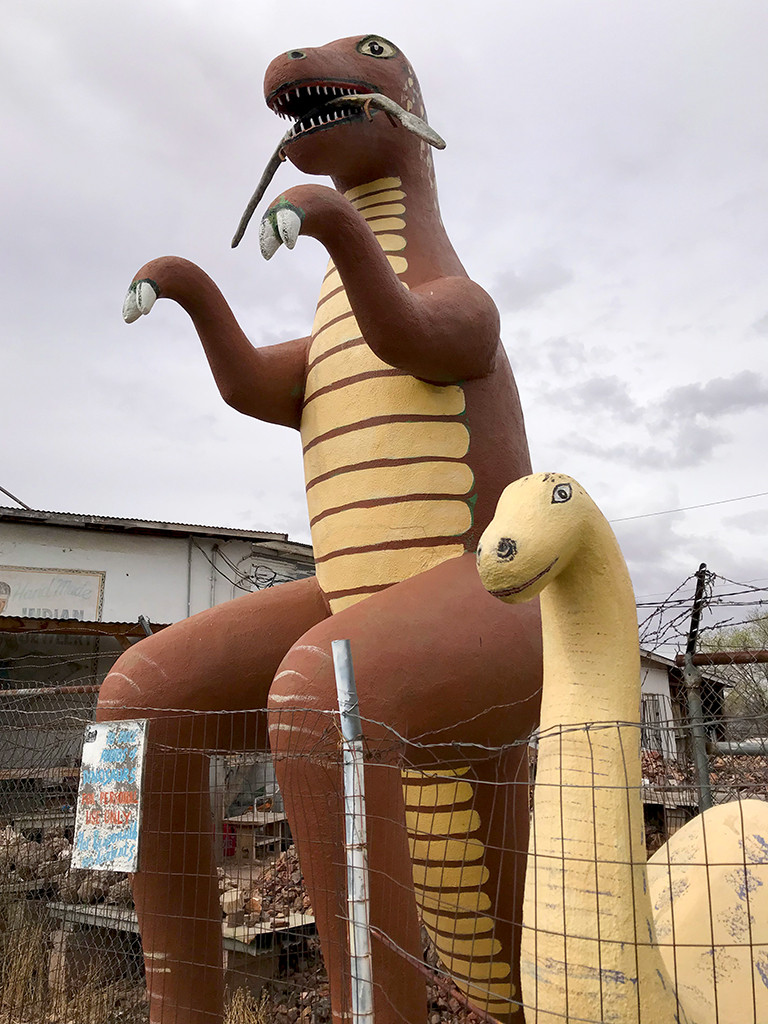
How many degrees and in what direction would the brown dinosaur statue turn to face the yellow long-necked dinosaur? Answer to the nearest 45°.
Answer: approximately 45° to its left

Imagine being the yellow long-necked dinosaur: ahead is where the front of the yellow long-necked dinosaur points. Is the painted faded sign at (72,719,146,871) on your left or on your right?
on your right

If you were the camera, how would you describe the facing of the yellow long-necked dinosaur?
facing the viewer and to the left of the viewer

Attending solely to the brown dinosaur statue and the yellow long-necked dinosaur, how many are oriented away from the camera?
0

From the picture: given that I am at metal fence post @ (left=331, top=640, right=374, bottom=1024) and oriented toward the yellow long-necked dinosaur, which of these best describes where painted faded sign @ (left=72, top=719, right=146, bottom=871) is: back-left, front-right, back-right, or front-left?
back-left

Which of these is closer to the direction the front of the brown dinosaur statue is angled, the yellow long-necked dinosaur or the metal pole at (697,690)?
the yellow long-necked dinosaur

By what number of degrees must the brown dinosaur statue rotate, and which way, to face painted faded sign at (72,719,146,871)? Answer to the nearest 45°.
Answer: approximately 45° to its right

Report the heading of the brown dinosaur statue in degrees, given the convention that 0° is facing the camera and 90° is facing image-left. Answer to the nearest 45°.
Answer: approximately 45°

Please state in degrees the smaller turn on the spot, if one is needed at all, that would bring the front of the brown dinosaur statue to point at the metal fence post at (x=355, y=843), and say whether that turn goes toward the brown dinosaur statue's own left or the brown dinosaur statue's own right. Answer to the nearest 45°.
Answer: approximately 45° to the brown dinosaur statue's own left
